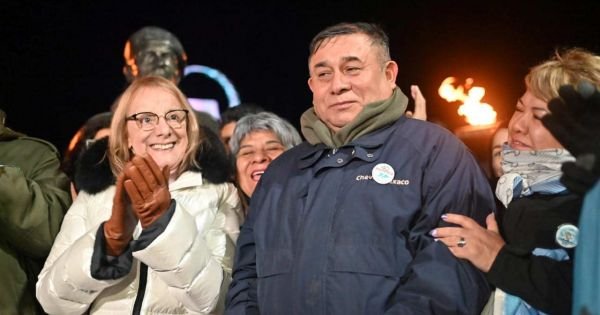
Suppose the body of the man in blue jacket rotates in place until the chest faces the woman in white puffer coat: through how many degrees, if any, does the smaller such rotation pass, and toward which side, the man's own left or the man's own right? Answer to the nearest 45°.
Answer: approximately 45° to the man's own right

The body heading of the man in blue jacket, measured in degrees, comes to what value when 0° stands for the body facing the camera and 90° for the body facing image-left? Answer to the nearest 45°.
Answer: approximately 45°

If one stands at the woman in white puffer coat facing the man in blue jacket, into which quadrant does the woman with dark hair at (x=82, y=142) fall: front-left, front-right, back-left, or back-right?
back-left

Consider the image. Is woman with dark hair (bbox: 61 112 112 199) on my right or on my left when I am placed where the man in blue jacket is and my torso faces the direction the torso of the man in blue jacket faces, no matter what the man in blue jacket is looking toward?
on my right
